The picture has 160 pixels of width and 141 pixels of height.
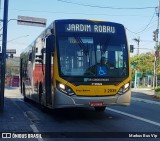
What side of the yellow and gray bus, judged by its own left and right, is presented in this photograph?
front
